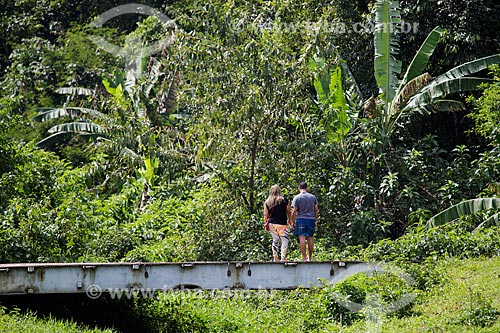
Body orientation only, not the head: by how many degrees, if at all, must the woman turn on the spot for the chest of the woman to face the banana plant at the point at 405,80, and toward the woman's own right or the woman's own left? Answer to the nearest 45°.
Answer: approximately 45° to the woman's own right

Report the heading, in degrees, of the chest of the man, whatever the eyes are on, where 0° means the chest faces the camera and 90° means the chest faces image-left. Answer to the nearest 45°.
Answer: approximately 180°

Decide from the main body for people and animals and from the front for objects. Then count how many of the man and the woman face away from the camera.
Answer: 2

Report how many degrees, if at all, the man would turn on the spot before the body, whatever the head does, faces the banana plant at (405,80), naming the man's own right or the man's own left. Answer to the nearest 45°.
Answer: approximately 45° to the man's own right

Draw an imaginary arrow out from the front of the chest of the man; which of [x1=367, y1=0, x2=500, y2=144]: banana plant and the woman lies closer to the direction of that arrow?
the banana plant

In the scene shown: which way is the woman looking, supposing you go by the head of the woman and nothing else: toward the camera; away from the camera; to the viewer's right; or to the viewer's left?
away from the camera

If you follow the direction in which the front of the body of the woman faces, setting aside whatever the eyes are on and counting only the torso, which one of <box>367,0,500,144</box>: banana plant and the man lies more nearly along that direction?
the banana plant

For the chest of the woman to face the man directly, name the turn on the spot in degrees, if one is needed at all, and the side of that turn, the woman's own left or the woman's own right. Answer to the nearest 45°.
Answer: approximately 90° to the woman's own right

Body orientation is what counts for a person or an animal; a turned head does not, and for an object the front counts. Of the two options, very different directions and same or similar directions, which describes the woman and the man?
same or similar directions

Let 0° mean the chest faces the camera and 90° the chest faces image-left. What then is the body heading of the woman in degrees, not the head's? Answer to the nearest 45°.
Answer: approximately 180°
